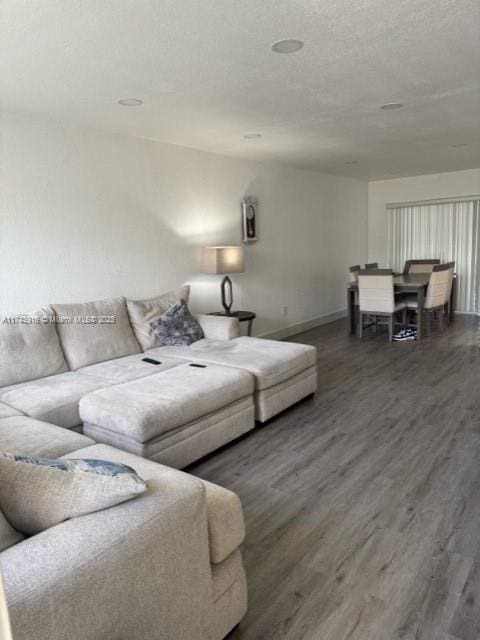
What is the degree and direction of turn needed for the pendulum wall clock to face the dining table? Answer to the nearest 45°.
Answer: approximately 45° to its left

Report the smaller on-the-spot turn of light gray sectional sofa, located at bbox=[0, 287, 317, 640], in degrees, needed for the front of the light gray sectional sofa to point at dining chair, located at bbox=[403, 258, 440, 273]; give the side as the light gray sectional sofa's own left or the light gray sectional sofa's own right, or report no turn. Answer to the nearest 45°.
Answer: approximately 90° to the light gray sectional sofa's own left

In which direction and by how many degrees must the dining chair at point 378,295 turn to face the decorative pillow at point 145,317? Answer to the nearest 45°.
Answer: approximately 180°

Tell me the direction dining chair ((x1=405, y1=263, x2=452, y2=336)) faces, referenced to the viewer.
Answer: facing away from the viewer and to the left of the viewer

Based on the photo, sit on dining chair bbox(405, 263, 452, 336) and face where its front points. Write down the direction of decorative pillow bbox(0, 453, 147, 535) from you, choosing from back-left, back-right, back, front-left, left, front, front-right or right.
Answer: back-left

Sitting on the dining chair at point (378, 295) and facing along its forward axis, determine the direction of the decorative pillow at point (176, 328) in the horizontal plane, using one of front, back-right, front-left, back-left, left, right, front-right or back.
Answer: back

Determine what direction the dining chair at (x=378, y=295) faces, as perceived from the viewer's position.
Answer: facing away from the viewer and to the right of the viewer

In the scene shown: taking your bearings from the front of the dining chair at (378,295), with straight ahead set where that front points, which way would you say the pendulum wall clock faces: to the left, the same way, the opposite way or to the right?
to the right

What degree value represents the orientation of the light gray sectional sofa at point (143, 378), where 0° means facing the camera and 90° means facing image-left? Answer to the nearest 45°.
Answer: approximately 315°

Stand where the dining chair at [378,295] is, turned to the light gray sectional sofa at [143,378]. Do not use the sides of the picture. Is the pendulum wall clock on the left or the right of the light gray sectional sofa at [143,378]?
right

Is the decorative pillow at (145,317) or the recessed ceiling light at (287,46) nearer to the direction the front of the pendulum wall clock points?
the recessed ceiling light
